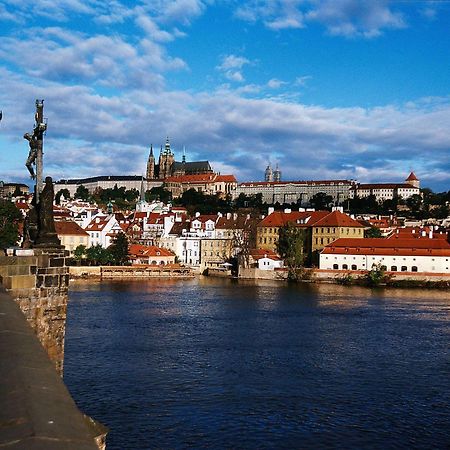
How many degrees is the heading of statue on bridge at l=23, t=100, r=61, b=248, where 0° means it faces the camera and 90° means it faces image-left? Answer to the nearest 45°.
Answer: approximately 90°
